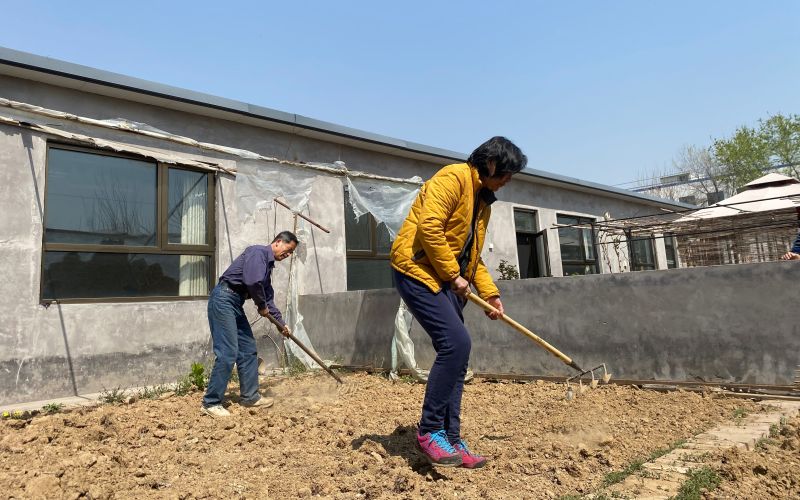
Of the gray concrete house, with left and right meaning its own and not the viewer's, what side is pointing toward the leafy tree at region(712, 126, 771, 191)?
left

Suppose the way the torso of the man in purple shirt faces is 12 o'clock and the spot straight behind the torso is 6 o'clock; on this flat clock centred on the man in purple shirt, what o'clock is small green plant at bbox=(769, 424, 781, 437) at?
The small green plant is roughly at 1 o'clock from the man in purple shirt.

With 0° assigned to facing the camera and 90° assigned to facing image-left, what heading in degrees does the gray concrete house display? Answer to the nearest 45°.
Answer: approximately 315°

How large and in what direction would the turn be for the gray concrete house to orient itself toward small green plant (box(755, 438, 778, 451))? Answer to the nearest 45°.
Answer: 0° — it already faces it

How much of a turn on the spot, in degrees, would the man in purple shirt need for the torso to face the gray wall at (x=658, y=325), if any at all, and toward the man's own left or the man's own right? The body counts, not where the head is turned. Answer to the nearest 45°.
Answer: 0° — they already face it

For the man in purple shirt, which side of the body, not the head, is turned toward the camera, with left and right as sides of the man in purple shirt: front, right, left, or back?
right

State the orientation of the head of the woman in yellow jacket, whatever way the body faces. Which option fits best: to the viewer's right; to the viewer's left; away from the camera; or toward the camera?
to the viewer's right

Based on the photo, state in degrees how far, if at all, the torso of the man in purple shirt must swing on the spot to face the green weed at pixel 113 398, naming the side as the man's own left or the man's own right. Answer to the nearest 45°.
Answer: approximately 135° to the man's own left

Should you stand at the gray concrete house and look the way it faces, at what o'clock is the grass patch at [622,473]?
The grass patch is roughly at 12 o'clock from the gray concrete house.
